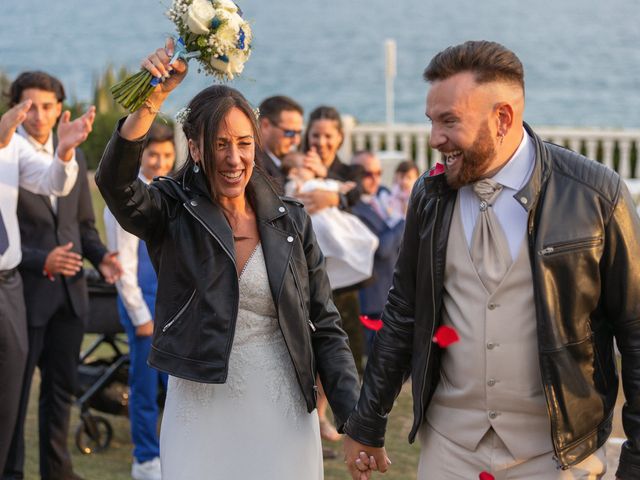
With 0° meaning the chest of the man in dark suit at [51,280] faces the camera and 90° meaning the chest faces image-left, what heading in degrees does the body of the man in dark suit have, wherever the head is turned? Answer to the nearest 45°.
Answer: approximately 315°

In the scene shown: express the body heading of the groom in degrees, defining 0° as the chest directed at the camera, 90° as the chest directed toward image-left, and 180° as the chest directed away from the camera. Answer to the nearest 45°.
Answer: approximately 45°

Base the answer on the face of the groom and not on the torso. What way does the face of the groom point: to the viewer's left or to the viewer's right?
to the viewer's left

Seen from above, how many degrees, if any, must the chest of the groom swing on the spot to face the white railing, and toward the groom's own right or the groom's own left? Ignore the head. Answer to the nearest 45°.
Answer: approximately 135° to the groom's own right

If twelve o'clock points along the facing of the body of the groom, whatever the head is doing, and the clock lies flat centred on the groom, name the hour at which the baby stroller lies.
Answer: The baby stroller is roughly at 3 o'clock from the groom.

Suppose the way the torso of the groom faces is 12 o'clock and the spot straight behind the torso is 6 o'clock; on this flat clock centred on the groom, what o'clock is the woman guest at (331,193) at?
The woman guest is roughly at 4 o'clock from the groom.

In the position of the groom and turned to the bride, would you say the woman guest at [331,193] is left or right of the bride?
right

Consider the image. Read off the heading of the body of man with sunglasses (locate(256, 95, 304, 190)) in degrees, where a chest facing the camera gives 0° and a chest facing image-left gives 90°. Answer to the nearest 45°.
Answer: approximately 315°
